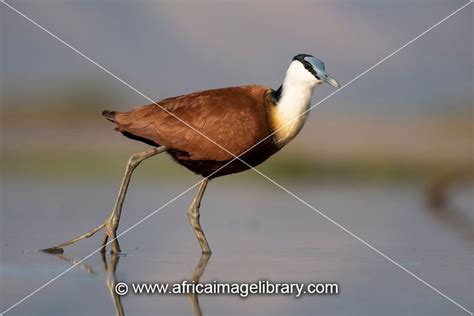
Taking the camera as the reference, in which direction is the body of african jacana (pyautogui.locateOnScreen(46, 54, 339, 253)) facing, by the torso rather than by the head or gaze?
to the viewer's right
